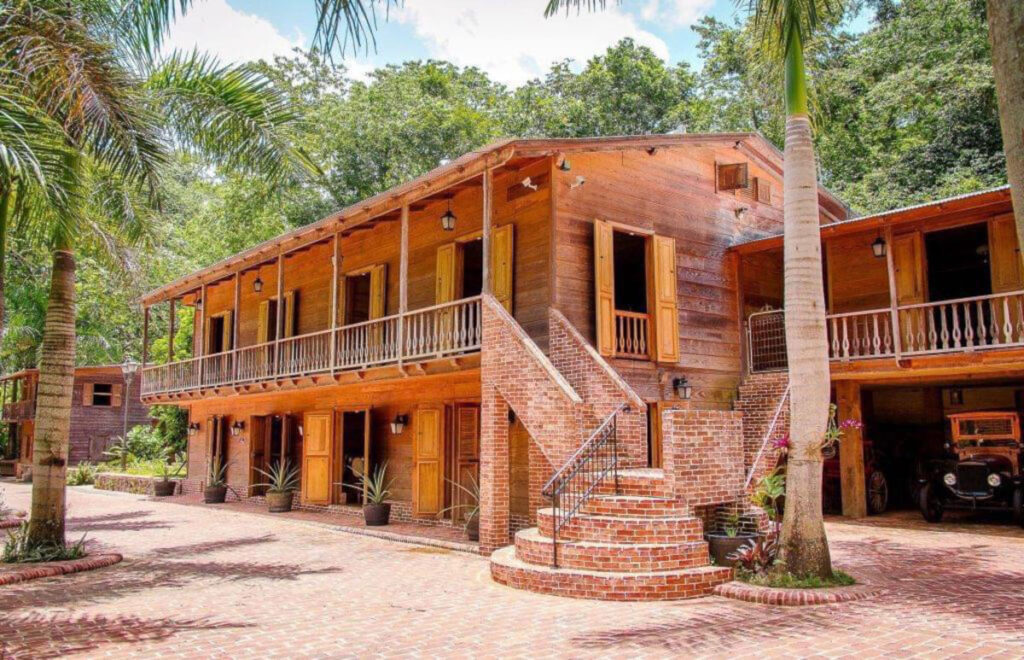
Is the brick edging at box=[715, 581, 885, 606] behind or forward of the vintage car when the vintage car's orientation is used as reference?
forward

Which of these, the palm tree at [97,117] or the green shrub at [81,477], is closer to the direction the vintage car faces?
the palm tree

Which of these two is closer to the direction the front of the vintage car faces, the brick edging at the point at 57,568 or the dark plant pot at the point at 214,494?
the brick edging

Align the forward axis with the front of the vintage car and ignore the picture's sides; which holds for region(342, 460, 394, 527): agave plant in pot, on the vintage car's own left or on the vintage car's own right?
on the vintage car's own right

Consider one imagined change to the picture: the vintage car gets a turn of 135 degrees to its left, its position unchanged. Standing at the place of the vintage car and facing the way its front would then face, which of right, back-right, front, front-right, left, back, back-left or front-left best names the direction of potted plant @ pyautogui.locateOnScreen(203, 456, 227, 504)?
back-left

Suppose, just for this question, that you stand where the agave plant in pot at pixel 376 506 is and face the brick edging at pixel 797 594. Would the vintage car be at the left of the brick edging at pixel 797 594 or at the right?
left

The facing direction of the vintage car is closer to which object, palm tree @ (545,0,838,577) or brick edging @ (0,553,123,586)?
the palm tree

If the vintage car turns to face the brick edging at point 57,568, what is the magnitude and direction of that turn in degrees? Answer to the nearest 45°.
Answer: approximately 45° to its right

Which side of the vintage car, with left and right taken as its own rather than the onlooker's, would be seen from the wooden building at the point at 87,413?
right

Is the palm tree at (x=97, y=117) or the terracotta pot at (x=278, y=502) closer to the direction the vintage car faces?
the palm tree

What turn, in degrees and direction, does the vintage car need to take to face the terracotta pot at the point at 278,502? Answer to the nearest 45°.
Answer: approximately 90° to its right

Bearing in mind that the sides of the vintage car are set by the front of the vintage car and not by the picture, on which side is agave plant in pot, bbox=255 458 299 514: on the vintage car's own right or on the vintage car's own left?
on the vintage car's own right

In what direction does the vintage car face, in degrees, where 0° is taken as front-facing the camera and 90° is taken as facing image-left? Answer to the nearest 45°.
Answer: approximately 0°

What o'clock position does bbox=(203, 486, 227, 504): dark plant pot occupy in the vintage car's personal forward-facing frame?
The dark plant pot is roughly at 3 o'clock from the vintage car.

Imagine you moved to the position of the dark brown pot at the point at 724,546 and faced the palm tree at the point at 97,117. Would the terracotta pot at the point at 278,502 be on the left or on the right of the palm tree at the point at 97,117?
right

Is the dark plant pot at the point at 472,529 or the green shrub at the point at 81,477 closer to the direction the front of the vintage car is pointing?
the dark plant pot
